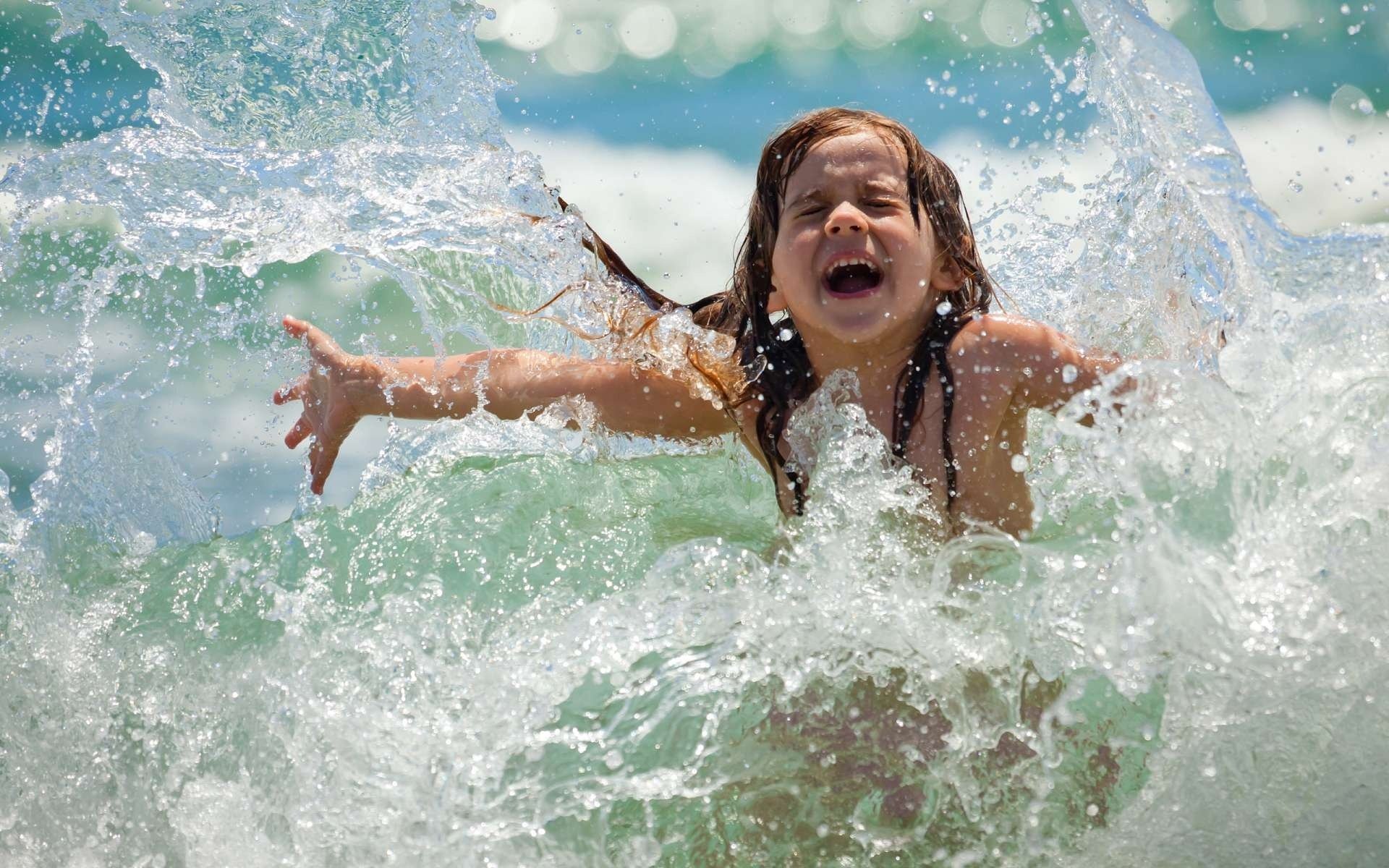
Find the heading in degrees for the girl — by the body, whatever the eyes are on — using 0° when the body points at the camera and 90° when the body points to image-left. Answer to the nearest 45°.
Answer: approximately 0°
